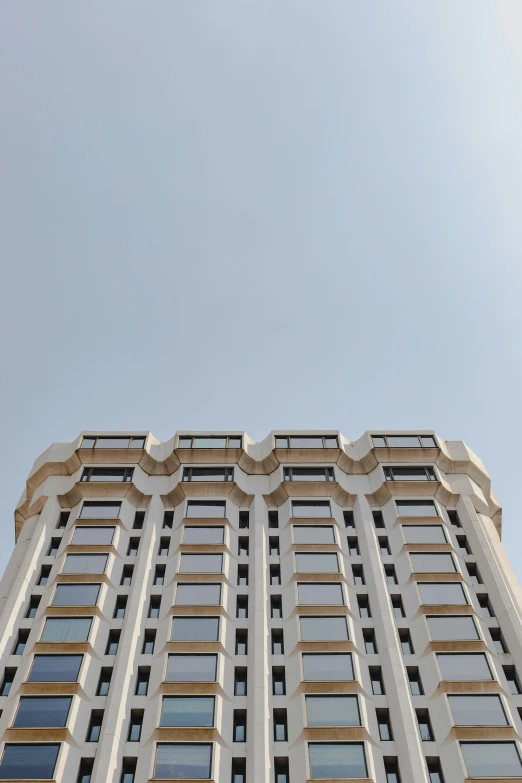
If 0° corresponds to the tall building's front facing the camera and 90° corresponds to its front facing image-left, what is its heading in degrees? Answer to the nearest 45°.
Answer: approximately 0°
